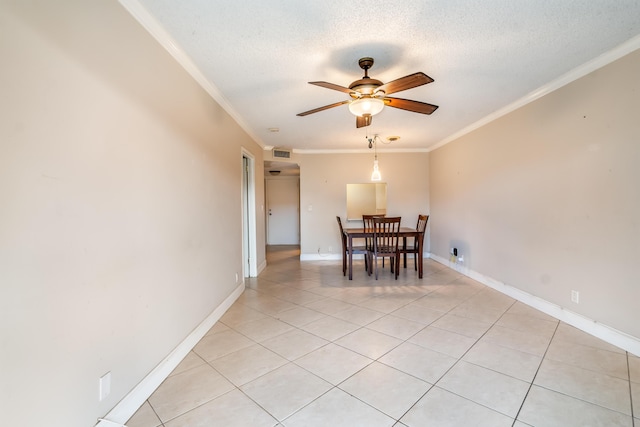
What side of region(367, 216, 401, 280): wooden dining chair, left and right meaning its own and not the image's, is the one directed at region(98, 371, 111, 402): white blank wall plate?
back

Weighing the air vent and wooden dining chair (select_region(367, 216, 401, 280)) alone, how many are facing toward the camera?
1

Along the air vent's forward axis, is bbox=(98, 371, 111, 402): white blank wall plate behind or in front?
in front

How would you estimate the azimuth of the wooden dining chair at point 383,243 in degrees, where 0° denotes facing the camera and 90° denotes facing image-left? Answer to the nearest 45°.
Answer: approximately 180°

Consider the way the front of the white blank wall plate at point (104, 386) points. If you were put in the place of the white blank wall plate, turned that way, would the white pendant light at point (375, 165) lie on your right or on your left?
on your left

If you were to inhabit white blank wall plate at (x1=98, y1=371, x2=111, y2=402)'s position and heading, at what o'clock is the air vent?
The air vent is roughly at 9 o'clock from the white blank wall plate.

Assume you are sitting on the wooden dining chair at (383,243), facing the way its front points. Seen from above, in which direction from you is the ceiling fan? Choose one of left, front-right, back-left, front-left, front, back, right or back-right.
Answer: back

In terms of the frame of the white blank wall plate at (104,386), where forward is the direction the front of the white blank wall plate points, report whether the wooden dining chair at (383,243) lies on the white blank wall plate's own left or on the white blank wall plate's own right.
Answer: on the white blank wall plate's own left

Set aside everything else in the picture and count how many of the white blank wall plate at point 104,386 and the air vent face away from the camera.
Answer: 0

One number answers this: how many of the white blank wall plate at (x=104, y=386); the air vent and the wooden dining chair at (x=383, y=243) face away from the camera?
1

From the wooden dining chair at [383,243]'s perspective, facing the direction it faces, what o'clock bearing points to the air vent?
The air vent is roughly at 10 o'clock from the wooden dining chair.

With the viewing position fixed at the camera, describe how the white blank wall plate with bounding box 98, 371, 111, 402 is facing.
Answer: facing the viewer and to the right of the viewer

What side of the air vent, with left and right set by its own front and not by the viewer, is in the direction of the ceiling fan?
front

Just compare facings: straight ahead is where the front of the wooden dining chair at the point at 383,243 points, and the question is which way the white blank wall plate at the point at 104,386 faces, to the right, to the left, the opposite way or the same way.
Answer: to the right

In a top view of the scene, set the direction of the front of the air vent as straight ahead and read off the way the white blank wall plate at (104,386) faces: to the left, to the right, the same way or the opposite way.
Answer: to the left

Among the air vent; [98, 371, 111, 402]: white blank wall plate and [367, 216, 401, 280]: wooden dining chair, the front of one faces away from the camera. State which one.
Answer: the wooden dining chair
